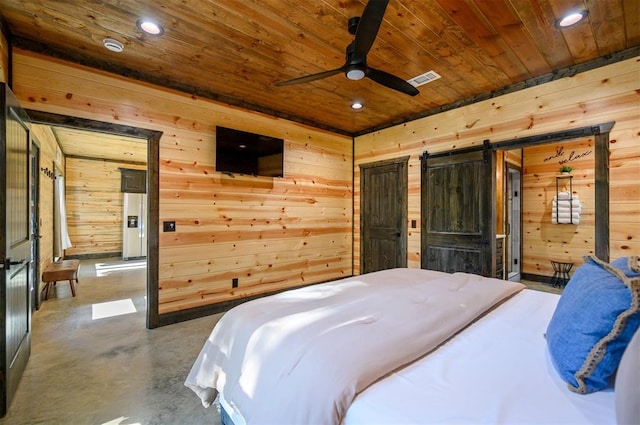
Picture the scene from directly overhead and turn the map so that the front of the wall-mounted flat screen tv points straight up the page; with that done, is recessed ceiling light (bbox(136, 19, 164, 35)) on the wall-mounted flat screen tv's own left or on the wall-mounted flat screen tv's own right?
on the wall-mounted flat screen tv's own right

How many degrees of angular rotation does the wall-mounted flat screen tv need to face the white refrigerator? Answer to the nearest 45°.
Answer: approximately 180°

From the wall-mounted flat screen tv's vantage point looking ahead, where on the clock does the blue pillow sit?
The blue pillow is roughly at 1 o'clock from the wall-mounted flat screen tv.

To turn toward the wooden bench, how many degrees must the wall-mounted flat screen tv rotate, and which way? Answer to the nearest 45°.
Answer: approximately 135° to its right

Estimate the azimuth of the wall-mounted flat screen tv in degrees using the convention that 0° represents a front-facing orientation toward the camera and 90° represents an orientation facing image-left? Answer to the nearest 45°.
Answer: approximately 315°

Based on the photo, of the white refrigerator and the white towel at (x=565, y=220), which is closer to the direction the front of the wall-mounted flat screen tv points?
the white towel

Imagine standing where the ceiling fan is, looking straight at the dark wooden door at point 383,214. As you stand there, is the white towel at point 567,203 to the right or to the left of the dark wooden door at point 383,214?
right

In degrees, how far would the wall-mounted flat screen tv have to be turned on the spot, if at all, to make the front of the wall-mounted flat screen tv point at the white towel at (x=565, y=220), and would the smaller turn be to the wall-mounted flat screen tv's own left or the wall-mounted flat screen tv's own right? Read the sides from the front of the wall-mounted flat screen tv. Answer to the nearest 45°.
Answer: approximately 45° to the wall-mounted flat screen tv's own left

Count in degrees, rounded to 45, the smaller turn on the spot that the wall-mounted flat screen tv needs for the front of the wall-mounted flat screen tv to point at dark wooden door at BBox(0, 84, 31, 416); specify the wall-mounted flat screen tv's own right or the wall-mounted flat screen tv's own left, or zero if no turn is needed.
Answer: approximately 90° to the wall-mounted flat screen tv's own right
